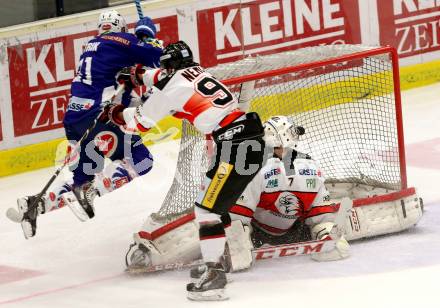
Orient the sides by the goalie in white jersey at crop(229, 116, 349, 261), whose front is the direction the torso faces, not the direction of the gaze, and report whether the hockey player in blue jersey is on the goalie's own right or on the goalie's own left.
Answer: on the goalie's own right

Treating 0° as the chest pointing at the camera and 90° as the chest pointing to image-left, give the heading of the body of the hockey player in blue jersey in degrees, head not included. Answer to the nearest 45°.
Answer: approximately 225°

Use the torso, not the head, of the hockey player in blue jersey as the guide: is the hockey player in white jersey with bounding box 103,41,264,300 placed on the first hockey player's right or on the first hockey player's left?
on the first hockey player's right

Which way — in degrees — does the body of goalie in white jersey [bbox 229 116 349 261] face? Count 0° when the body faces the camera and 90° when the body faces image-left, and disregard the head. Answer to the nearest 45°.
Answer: approximately 0°

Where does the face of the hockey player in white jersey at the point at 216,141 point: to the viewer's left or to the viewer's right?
to the viewer's left

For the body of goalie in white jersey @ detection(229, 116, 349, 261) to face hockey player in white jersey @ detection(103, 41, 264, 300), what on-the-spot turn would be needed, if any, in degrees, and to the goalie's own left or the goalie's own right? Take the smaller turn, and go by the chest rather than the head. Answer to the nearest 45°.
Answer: approximately 45° to the goalie's own right

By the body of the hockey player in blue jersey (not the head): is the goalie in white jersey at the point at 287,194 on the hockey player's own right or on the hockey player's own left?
on the hockey player's own right

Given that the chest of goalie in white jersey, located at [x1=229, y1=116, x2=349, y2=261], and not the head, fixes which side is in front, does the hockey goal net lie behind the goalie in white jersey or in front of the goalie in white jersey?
behind

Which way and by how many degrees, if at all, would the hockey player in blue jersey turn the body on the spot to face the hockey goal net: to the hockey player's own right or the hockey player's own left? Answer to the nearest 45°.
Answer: approximately 45° to the hockey player's own right

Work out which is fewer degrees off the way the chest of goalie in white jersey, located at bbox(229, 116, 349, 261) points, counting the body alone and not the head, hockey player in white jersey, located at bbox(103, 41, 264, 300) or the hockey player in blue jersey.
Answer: the hockey player in white jersey
